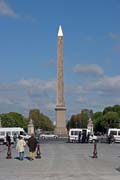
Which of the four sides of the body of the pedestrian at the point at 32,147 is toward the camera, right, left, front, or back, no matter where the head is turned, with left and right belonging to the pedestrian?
back
